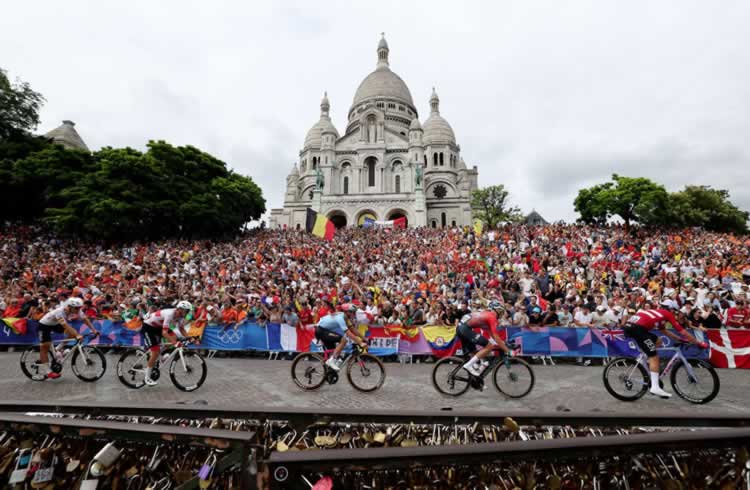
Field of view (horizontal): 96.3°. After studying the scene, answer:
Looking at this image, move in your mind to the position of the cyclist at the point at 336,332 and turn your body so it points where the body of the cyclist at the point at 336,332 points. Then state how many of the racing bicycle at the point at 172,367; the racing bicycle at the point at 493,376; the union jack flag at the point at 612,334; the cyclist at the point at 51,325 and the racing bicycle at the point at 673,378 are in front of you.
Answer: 3

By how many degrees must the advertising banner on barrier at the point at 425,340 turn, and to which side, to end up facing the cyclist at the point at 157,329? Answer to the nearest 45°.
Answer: approximately 45° to its right

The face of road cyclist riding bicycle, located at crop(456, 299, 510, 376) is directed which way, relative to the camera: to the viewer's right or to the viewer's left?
to the viewer's right

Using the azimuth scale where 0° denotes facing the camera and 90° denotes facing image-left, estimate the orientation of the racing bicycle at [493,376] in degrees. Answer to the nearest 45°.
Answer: approximately 270°

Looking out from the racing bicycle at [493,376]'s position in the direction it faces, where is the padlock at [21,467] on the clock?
The padlock is roughly at 4 o'clock from the racing bicycle.

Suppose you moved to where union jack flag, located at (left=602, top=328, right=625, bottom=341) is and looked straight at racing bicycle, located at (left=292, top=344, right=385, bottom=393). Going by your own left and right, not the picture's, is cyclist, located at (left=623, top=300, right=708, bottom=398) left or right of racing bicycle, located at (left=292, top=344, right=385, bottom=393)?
left

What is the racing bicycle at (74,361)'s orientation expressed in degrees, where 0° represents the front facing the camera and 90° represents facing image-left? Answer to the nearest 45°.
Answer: approximately 270°

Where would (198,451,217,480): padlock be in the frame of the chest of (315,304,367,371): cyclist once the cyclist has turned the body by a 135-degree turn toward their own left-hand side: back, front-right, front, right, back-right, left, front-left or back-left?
back-left

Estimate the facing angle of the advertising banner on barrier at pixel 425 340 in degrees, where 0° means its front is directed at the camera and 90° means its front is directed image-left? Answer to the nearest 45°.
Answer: approximately 0°

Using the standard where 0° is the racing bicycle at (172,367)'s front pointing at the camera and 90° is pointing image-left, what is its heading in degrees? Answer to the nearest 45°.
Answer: approximately 270°

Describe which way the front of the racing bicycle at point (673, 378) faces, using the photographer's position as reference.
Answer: facing to the right of the viewer

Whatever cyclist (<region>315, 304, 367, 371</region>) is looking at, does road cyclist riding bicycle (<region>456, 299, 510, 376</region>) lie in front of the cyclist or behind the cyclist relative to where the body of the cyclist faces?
in front

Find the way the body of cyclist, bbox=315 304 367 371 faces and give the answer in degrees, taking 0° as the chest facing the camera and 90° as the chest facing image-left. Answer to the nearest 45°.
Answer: approximately 270°

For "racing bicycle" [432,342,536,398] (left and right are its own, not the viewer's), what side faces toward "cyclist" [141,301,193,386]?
back

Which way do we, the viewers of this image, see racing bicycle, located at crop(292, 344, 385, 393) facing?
facing to the right of the viewer

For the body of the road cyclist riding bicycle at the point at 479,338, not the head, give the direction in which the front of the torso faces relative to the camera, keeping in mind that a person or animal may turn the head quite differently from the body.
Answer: to the viewer's right
